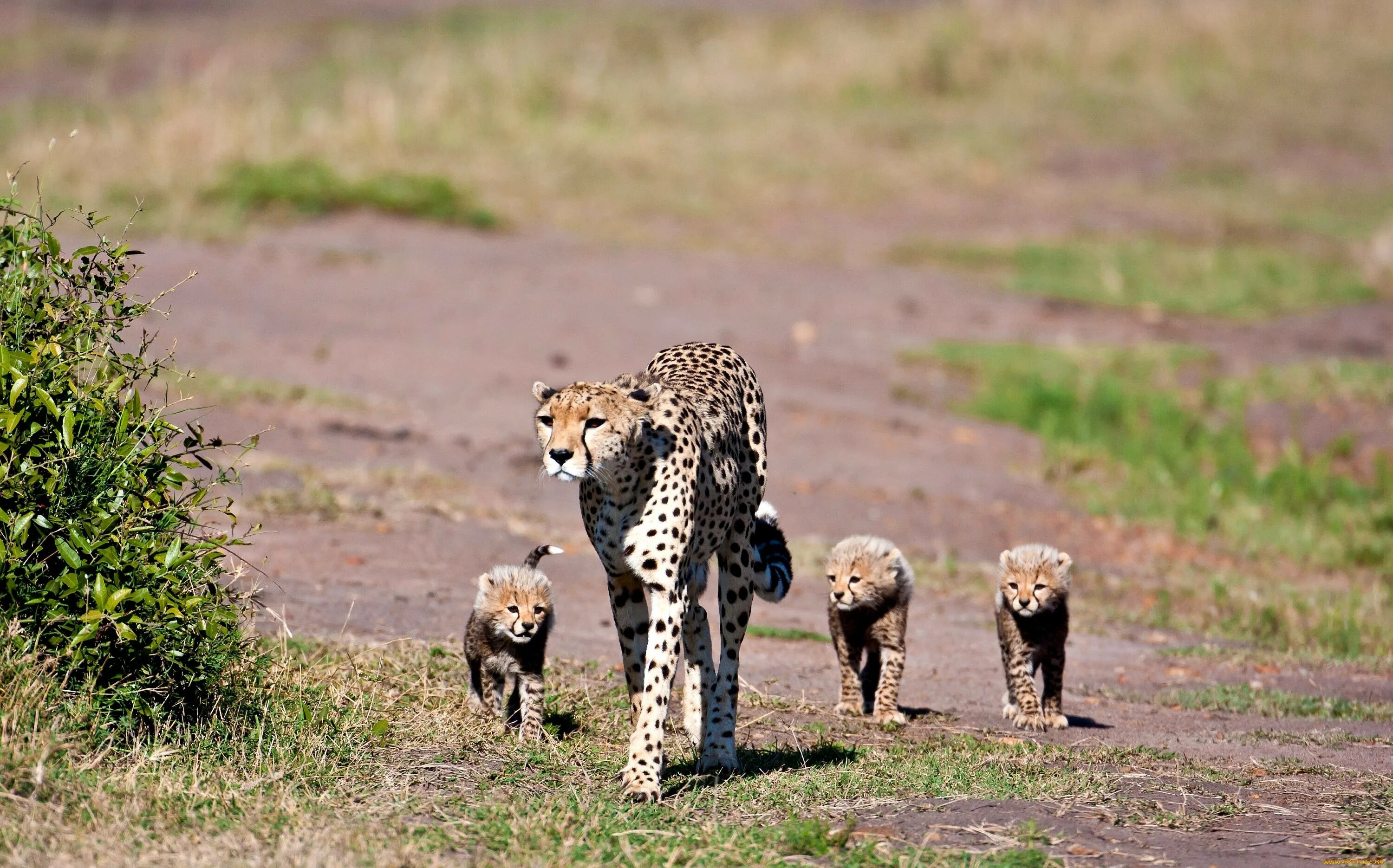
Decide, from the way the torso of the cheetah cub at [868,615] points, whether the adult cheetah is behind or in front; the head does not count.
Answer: in front

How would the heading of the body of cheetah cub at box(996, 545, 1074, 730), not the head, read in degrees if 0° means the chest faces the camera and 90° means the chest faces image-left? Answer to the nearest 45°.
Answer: approximately 0°

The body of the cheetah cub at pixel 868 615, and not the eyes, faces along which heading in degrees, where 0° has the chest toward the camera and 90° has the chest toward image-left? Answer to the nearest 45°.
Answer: approximately 0°

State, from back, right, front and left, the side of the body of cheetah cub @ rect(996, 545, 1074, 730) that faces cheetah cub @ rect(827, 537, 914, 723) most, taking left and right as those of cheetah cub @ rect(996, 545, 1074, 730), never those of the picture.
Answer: right

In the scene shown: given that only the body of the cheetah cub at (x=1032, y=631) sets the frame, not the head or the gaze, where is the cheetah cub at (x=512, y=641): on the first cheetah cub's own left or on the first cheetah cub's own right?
on the first cheetah cub's own right

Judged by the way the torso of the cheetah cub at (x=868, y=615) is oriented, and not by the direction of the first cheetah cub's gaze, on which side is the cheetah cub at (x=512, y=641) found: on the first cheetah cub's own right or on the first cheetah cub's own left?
on the first cheetah cub's own right

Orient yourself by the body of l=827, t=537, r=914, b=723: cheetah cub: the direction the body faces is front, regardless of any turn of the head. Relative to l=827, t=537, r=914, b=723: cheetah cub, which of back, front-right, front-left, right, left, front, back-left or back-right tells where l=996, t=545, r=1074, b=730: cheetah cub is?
left

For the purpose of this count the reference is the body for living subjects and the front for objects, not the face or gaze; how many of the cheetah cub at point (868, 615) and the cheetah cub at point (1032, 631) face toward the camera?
2

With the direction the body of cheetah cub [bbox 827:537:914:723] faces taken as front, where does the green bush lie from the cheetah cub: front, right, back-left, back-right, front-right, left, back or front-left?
front-right

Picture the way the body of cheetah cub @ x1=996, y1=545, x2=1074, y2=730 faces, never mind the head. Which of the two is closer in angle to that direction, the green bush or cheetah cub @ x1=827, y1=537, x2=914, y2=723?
the green bush

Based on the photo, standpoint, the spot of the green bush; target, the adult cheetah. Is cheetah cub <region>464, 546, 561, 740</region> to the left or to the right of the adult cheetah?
left

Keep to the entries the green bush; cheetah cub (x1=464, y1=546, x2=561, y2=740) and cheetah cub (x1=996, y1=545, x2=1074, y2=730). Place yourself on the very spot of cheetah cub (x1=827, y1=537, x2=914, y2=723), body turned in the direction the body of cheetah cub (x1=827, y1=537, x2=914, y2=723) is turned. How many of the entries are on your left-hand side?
1
